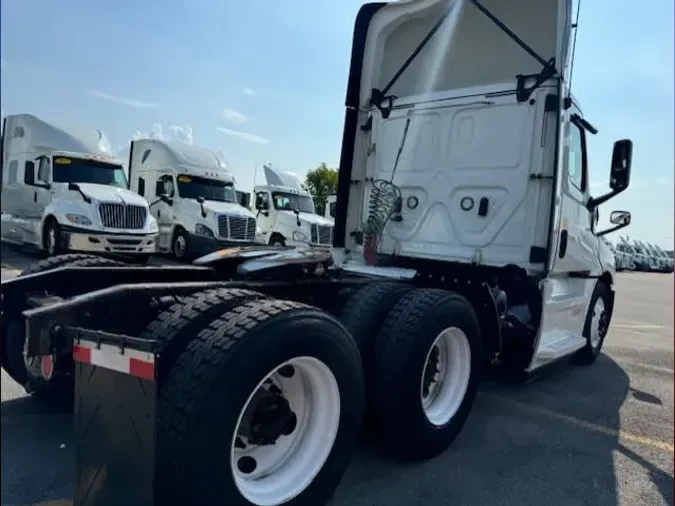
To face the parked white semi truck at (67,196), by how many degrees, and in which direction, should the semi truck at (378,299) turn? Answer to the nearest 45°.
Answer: approximately 90° to its left

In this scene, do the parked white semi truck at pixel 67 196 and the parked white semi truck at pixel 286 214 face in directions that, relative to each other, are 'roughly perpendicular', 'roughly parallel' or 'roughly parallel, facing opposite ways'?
roughly parallel

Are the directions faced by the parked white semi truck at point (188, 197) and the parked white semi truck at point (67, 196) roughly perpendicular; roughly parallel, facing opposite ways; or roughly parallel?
roughly parallel

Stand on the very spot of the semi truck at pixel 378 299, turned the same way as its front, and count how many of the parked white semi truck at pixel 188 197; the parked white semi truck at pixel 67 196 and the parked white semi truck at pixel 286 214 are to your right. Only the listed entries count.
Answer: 0

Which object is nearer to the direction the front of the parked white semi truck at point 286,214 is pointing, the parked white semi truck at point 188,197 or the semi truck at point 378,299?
the semi truck

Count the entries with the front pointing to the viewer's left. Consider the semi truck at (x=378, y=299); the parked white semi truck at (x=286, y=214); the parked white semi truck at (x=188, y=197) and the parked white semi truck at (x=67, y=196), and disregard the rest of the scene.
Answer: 0

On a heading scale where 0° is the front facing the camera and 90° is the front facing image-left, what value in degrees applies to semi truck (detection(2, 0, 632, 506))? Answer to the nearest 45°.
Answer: approximately 225°

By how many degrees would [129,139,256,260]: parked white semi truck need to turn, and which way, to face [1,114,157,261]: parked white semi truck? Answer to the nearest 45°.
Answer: approximately 135° to its right

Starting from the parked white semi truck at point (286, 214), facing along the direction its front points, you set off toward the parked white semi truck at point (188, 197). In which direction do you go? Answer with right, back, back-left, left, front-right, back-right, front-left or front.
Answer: right

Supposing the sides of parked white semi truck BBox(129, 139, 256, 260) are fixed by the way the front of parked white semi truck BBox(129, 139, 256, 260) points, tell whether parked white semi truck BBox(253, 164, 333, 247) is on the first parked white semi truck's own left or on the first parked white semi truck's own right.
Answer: on the first parked white semi truck's own left

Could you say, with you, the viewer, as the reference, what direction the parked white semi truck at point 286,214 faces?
facing the viewer and to the right of the viewer

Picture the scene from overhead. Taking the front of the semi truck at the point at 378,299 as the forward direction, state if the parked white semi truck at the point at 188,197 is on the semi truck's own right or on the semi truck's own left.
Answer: on the semi truck's own left
